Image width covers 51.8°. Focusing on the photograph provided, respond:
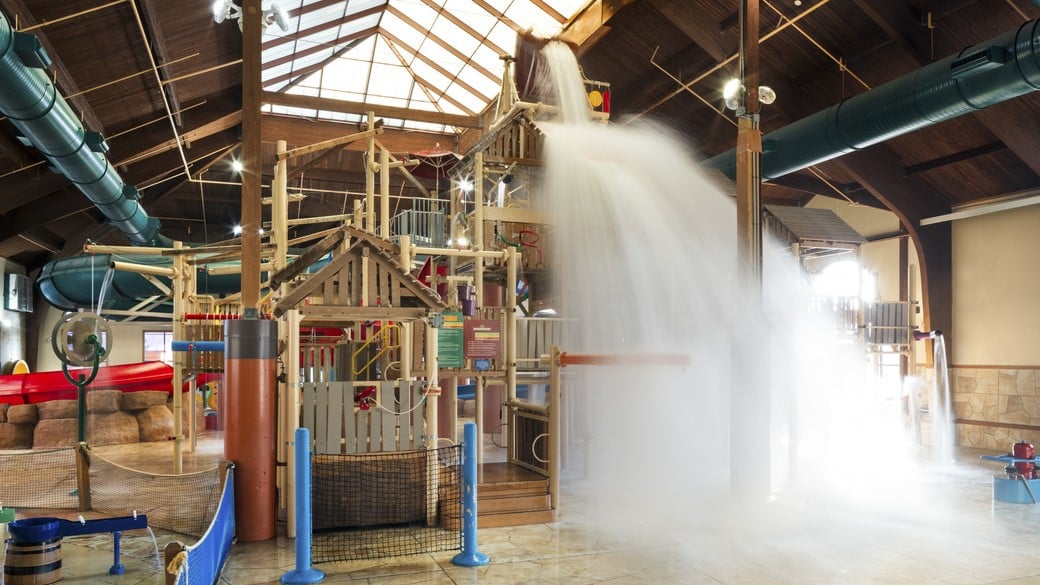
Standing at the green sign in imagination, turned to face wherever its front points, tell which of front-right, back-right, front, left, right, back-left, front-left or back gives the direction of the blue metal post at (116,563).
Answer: front-right

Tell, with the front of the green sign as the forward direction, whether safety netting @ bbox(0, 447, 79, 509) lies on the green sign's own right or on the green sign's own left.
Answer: on the green sign's own right

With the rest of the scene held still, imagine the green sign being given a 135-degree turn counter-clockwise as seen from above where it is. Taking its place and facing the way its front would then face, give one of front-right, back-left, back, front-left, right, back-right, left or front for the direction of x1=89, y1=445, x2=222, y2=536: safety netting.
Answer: back-left

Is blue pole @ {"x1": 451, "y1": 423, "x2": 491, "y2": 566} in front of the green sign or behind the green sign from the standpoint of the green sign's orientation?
in front

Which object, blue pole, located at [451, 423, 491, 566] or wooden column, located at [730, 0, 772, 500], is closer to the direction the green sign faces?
the blue pole

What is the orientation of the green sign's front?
toward the camera

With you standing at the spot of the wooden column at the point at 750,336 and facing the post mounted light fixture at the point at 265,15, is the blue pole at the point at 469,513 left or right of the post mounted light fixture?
left

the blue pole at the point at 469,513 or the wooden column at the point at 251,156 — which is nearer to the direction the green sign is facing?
the blue pole

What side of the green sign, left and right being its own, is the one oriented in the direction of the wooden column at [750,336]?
left
